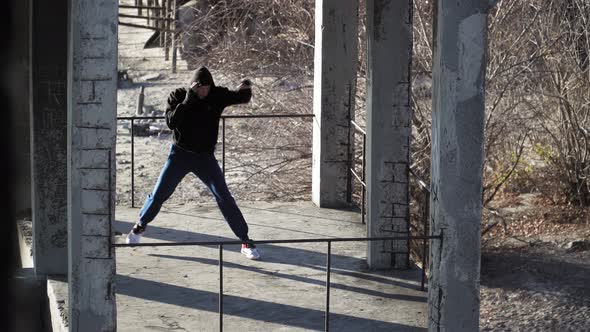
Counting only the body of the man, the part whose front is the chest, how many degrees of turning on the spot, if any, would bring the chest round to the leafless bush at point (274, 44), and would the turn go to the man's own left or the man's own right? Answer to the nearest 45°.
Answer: approximately 180°

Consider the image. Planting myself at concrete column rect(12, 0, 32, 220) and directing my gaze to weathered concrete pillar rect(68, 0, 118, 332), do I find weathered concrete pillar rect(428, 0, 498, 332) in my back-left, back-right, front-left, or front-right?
front-left

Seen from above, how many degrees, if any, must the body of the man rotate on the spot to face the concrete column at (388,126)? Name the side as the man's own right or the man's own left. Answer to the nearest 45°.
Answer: approximately 90° to the man's own left

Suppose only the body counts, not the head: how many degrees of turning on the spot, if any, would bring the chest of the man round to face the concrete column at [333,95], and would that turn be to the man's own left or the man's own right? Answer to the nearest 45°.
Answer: approximately 135° to the man's own left

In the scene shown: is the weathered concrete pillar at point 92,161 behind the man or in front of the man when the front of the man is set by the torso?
in front

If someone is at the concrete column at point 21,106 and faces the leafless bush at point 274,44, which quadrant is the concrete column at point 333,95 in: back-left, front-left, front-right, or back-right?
front-right

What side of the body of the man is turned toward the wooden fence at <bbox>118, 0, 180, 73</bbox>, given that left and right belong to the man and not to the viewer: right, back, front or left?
back

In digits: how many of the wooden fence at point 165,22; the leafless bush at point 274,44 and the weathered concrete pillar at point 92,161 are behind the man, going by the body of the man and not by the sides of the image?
2

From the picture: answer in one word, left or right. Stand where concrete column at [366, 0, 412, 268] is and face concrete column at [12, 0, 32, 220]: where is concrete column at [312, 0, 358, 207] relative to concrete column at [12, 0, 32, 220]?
right

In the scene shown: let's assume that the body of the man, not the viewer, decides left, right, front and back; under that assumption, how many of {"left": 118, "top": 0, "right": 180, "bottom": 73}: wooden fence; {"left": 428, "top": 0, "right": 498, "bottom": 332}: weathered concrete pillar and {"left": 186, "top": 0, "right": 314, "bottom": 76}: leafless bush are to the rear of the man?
2
